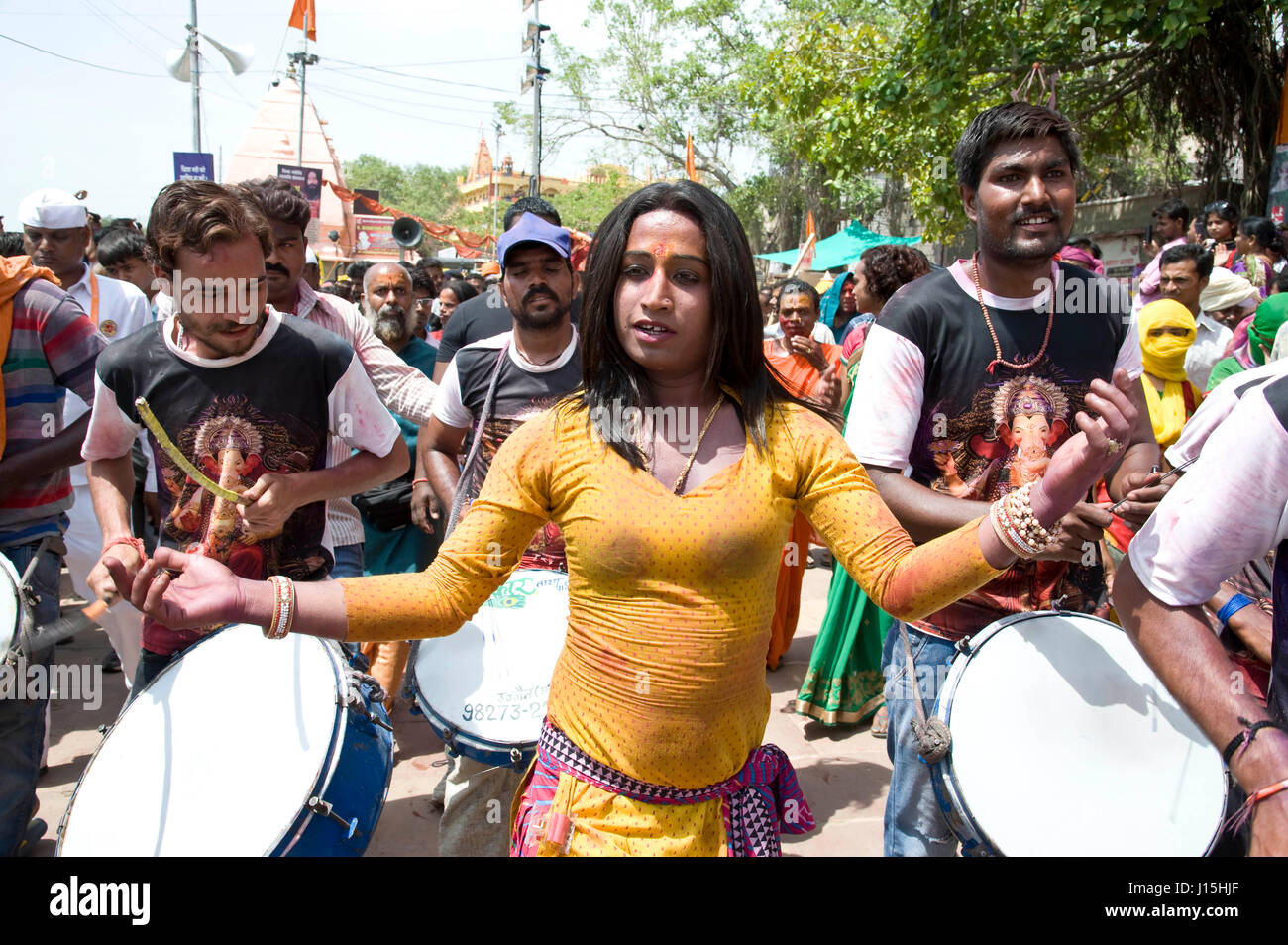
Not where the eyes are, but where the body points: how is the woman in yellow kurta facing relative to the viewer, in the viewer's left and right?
facing the viewer

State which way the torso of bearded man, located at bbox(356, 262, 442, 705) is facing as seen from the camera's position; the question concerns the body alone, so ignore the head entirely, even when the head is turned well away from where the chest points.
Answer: toward the camera

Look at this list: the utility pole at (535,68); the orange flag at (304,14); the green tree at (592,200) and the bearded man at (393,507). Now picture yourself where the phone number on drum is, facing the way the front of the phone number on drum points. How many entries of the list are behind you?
4

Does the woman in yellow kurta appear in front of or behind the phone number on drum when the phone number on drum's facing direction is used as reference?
in front

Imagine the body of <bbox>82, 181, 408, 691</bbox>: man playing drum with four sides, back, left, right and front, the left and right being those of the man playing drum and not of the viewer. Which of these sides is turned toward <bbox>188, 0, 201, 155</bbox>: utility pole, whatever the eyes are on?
back

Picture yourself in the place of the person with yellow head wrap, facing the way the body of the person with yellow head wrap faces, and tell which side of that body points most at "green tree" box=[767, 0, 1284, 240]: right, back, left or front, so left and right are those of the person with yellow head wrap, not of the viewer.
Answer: back

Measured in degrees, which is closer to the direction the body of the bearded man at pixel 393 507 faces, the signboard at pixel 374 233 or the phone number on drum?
the phone number on drum

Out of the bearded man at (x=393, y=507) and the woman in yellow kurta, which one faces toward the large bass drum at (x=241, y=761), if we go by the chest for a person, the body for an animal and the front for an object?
the bearded man

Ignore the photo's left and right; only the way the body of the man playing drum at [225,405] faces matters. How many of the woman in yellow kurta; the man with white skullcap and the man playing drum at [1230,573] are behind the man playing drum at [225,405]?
1

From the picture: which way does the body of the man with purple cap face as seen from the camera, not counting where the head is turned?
toward the camera

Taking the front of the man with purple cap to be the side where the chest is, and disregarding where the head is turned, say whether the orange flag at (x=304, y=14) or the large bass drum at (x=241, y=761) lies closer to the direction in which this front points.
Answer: the large bass drum

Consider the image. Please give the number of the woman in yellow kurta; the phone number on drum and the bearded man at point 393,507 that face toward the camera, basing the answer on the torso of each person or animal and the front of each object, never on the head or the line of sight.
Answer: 3
